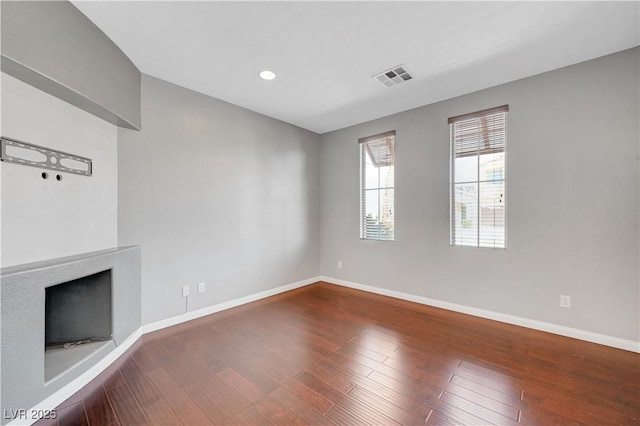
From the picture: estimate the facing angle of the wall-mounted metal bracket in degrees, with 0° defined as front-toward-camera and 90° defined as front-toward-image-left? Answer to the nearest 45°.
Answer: approximately 315°

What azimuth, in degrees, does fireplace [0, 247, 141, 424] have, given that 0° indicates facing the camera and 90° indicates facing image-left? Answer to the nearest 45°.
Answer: approximately 315°
